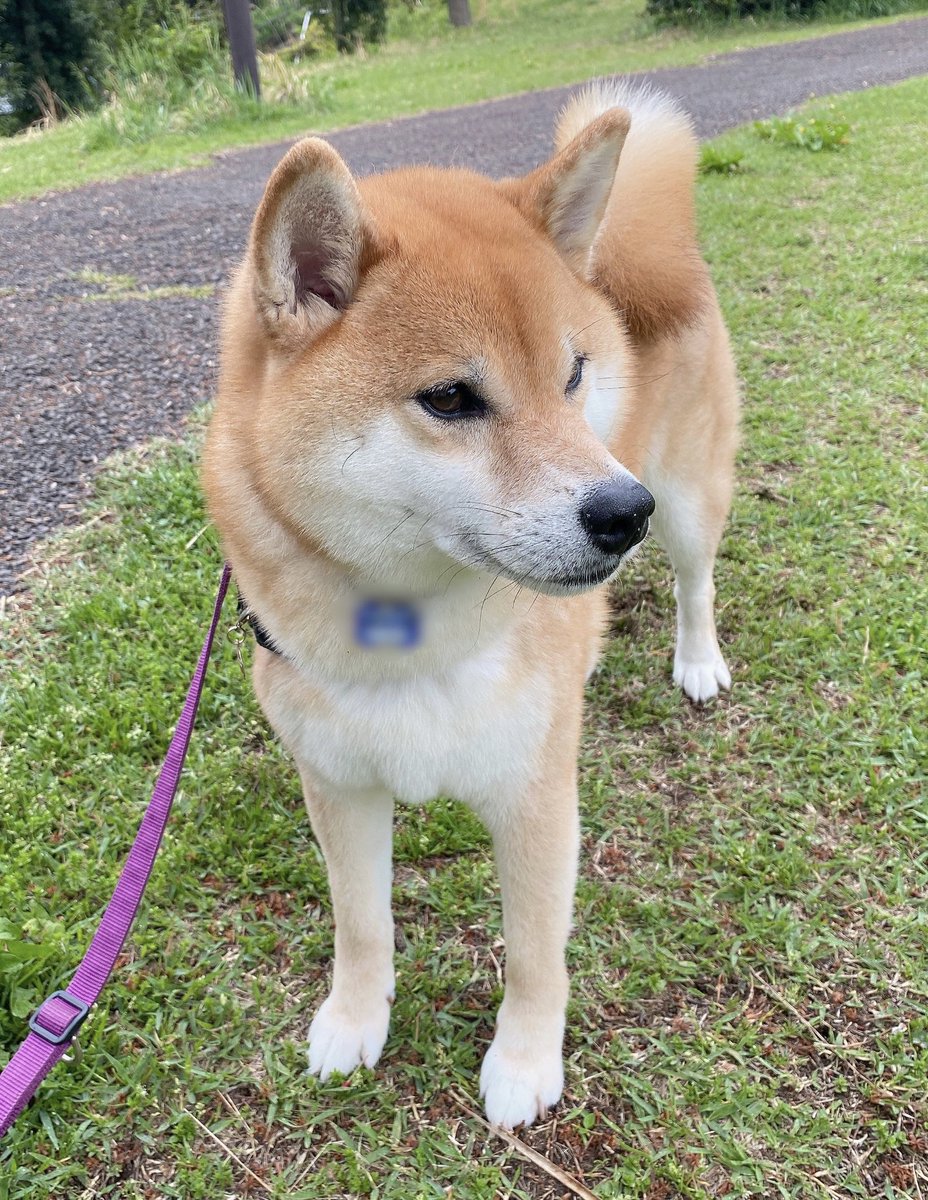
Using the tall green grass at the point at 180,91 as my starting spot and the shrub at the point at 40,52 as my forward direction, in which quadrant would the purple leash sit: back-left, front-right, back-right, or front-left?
back-left

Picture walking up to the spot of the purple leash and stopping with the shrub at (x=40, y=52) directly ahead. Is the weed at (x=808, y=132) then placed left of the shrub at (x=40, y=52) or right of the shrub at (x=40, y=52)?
right

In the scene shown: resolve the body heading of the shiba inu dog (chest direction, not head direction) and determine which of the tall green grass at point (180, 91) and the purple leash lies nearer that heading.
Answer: the purple leash

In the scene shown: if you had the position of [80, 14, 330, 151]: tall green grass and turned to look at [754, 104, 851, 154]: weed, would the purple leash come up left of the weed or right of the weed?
right

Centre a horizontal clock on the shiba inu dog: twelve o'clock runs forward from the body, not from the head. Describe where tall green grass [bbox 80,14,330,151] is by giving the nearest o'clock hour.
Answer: The tall green grass is roughly at 4 o'clock from the shiba inu dog.

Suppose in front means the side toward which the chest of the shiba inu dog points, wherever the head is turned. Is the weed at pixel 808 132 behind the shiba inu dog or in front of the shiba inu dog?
behind

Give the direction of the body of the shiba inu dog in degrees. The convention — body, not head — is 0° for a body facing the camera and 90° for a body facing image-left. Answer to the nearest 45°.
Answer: approximately 45°

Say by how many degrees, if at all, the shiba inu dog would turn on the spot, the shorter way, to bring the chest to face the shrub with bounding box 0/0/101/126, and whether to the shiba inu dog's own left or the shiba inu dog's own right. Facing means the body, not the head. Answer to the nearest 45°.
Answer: approximately 135° to the shiba inu dog's own right

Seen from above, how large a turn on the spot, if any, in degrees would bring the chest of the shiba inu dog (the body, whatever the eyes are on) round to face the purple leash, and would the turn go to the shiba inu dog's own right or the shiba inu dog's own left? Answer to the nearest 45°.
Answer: approximately 45° to the shiba inu dog's own right

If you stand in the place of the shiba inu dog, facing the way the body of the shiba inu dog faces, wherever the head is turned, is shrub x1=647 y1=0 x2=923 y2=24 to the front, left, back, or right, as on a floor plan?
back

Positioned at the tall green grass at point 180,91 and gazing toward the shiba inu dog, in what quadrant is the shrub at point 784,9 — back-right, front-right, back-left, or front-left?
back-left
